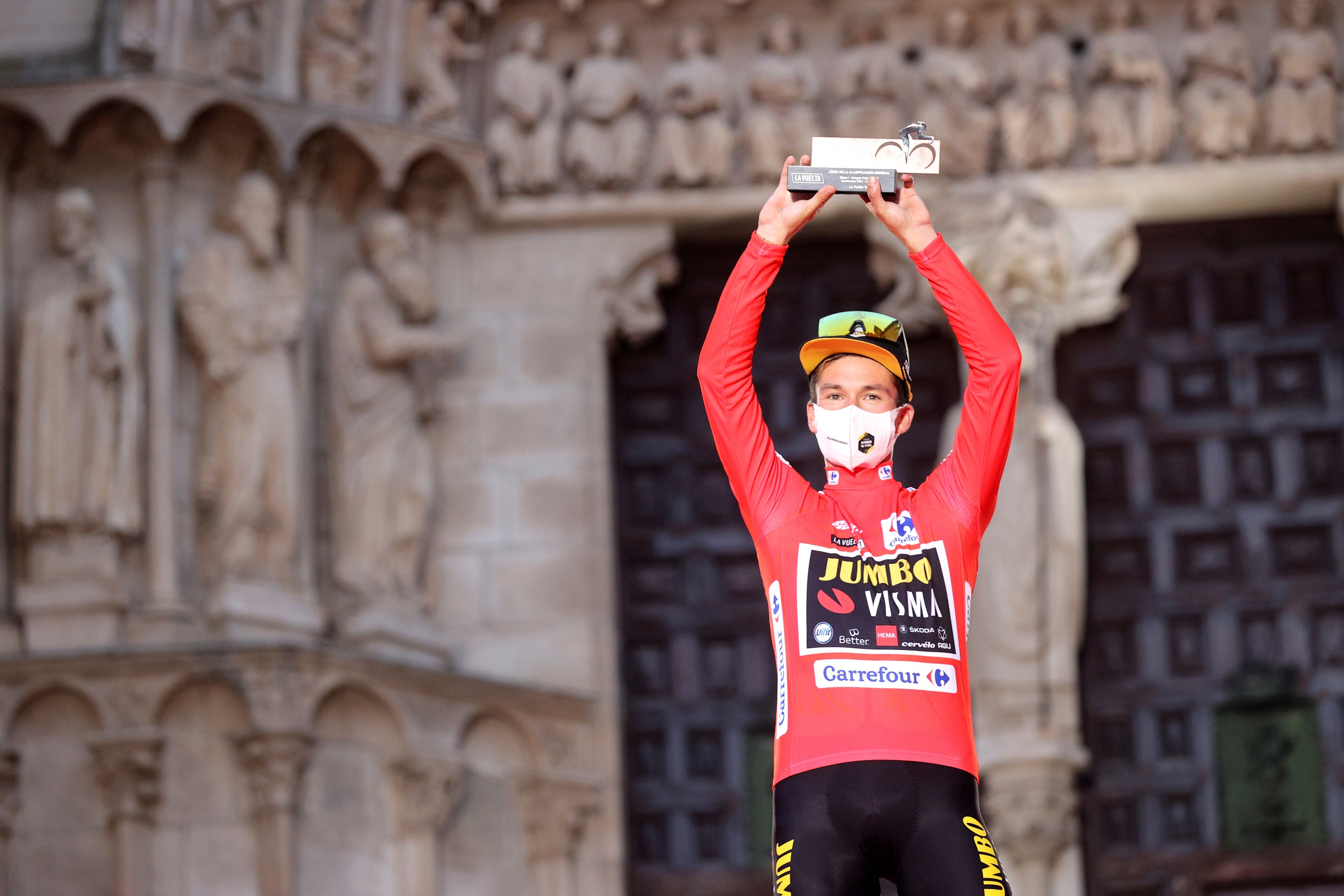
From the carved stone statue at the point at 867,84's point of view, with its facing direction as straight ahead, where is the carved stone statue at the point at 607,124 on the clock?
the carved stone statue at the point at 607,124 is roughly at 3 o'clock from the carved stone statue at the point at 867,84.

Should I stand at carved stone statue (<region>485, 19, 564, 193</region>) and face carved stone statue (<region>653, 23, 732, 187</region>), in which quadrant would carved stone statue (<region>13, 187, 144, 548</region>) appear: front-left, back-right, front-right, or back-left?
back-right

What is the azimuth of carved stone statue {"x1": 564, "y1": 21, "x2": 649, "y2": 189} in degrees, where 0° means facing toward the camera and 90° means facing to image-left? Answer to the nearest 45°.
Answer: approximately 0°

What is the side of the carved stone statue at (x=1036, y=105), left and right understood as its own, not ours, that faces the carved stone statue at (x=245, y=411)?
right

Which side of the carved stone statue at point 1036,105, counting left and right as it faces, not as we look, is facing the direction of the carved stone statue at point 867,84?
right
